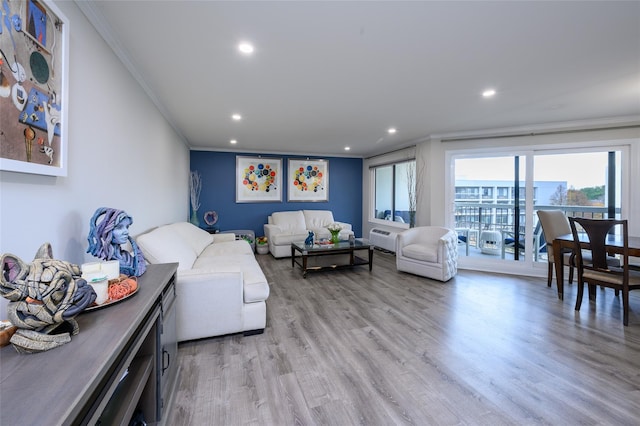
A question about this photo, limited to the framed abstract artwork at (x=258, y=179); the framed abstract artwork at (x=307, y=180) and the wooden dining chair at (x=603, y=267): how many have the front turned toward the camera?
2

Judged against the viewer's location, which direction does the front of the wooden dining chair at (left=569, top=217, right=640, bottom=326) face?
facing away from the viewer and to the right of the viewer

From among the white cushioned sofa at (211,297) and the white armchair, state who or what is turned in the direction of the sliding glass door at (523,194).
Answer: the white cushioned sofa

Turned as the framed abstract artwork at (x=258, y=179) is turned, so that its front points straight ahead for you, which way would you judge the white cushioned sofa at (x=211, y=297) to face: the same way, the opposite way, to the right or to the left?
to the left

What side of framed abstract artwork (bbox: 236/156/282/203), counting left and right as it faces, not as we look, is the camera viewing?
front

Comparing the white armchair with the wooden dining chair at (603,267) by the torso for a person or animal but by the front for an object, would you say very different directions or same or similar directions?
very different directions

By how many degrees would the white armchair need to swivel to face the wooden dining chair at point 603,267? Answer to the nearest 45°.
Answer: approximately 90° to its left

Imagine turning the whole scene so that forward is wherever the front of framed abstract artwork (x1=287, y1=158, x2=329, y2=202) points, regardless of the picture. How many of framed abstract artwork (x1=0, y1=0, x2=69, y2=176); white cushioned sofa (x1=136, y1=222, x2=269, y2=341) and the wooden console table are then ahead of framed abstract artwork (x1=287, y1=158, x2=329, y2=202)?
3

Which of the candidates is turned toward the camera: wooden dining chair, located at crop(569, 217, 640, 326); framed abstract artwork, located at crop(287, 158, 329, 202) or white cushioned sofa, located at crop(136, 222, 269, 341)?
the framed abstract artwork

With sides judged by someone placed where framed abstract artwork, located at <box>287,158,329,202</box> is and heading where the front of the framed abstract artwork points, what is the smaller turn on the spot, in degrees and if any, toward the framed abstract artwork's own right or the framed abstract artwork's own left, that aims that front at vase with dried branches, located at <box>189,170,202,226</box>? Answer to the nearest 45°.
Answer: approximately 90° to the framed abstract artwork's own right

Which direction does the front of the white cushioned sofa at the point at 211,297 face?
to the viewer's right

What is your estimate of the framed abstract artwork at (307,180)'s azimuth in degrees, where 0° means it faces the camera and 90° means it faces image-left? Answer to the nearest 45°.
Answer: approximately 0°

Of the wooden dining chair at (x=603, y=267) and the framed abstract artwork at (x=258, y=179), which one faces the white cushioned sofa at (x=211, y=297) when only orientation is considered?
the framed abstract artwork

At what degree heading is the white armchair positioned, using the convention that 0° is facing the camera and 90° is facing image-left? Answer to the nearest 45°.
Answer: approximately 45°

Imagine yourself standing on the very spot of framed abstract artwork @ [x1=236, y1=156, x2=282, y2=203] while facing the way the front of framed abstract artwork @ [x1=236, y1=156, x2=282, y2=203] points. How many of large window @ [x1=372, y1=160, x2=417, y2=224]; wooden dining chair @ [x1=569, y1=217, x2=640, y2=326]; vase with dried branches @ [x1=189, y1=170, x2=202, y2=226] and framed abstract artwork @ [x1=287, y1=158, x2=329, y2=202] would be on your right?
1

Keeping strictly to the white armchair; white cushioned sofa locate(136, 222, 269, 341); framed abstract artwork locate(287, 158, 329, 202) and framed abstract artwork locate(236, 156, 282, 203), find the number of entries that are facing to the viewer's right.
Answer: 1

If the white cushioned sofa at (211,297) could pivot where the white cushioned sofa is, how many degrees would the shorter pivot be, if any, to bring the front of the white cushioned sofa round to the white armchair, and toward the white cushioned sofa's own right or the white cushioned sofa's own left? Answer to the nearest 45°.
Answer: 0° — it already faces it

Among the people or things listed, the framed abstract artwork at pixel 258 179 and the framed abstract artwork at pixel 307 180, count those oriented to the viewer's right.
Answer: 0
